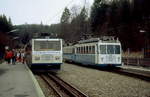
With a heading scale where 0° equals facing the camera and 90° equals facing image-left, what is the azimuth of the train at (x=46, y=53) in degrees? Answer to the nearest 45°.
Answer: approximately 0°

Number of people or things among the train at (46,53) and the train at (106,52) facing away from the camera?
0

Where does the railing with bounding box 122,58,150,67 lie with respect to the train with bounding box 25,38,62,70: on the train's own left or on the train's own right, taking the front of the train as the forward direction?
on the train's own left

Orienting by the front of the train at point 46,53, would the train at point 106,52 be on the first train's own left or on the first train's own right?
on the first train's own left

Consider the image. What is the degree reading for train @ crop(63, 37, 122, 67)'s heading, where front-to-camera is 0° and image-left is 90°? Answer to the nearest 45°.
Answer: approximately 315°

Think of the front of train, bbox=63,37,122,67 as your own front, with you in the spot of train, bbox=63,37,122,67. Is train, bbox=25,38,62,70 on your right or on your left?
on your right

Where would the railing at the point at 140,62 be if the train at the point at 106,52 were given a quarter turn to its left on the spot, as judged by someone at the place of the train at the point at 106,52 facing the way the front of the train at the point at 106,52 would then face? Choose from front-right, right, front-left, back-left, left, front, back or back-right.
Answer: front
